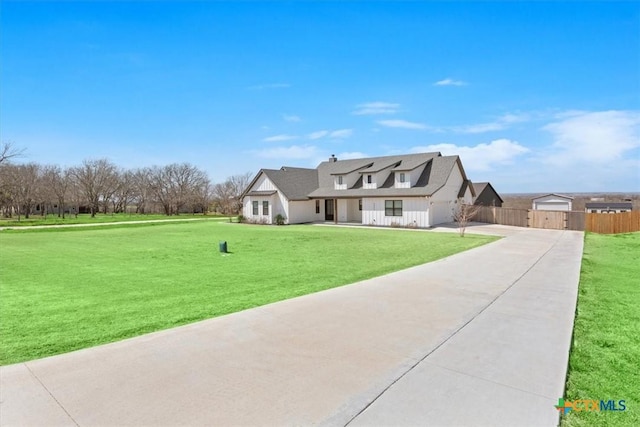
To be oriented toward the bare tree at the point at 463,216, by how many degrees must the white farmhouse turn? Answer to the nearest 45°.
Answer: approximately 90° to its left

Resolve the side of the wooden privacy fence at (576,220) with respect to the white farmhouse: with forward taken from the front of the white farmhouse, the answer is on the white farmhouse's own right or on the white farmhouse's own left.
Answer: on the white farmhouse's own left

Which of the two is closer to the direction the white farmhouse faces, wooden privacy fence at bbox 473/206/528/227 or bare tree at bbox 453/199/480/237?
the bare tree

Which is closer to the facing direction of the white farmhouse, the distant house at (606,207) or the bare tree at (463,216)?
the bare tree

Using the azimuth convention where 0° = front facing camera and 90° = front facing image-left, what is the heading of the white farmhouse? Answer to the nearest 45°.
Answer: approximately 45°

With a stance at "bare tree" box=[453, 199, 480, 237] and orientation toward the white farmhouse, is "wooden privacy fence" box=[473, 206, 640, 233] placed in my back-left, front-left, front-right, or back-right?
back-right

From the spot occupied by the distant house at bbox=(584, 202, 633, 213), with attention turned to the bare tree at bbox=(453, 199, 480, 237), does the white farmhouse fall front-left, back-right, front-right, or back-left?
front-right

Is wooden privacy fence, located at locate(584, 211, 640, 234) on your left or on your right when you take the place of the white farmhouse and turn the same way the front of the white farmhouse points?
on your left

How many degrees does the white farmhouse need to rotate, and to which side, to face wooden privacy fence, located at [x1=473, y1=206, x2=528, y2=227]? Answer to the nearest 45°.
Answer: approximately 135° to its left
